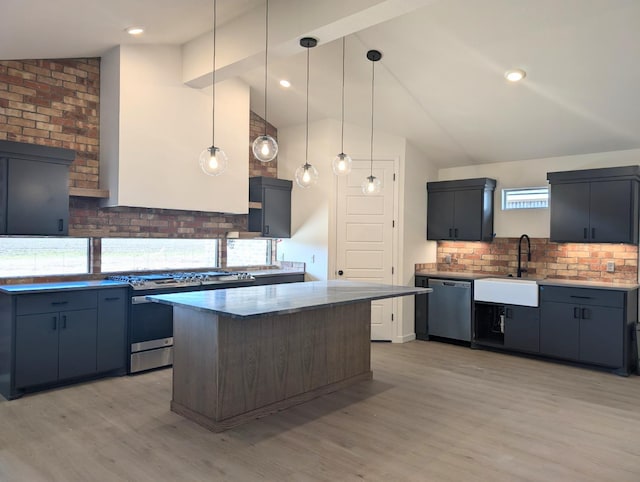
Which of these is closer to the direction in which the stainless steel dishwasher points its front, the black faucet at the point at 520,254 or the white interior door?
the white interior door

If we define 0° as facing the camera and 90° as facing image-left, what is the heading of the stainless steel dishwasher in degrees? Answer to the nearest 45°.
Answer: approximately 45°

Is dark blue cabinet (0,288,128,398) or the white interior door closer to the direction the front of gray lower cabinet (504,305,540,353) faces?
the dark blue cabinet

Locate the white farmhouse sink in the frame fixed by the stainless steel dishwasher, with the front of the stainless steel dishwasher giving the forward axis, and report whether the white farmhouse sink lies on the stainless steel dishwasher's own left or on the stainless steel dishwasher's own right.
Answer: on the stainless steel dishwasher's own left

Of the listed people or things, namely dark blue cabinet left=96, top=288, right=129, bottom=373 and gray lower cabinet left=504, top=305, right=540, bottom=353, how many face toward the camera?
2
